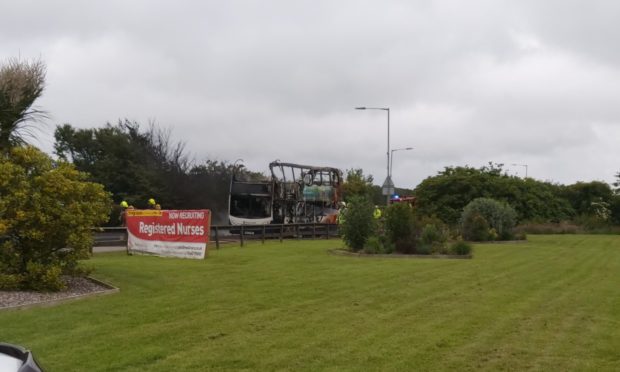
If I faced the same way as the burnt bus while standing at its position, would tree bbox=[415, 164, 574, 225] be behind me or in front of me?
behind

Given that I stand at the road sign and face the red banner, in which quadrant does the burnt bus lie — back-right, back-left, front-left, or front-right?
front-right

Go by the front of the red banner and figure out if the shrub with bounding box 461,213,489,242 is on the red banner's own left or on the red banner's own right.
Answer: on the red banner's own left

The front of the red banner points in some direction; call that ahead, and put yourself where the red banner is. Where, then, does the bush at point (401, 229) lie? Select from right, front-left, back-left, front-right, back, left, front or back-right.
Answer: left

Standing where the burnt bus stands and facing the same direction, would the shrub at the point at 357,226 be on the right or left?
on its left

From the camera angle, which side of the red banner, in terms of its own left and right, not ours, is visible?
front

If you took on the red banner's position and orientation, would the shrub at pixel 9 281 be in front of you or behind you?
in front

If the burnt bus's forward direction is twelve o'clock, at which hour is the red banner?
The red banner is roughly at 11 o'clock from the burnt bus.

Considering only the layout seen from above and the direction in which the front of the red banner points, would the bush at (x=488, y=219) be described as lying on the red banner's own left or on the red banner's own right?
on the red banner's own left

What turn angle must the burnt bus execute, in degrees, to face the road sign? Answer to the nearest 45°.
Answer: approximately 135° to its left

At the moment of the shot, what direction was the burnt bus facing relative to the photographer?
facing the viewer and to the left of the viewer

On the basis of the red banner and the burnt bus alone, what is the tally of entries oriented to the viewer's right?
0
